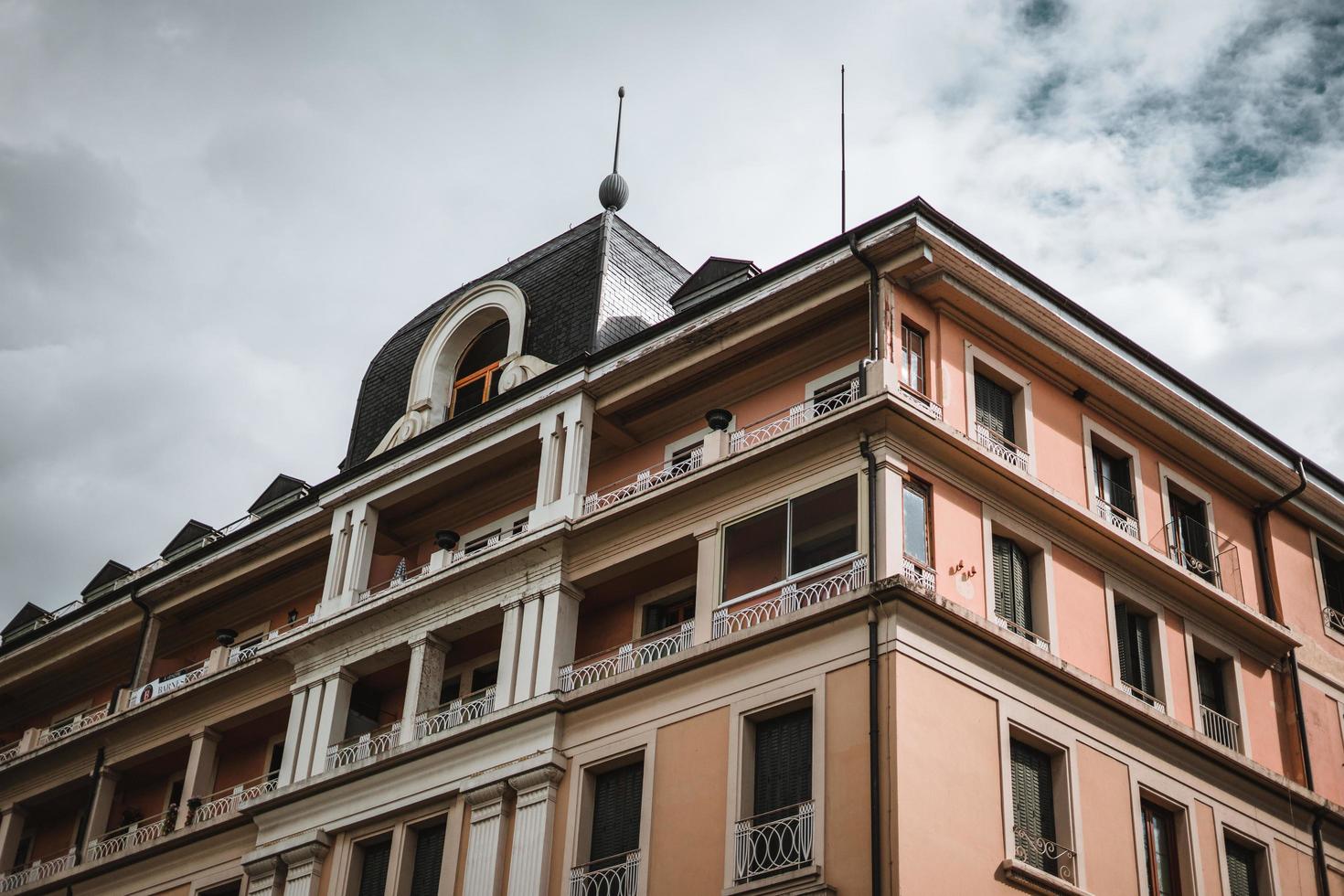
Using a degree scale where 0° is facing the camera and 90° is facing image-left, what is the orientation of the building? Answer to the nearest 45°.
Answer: approximately 45°
